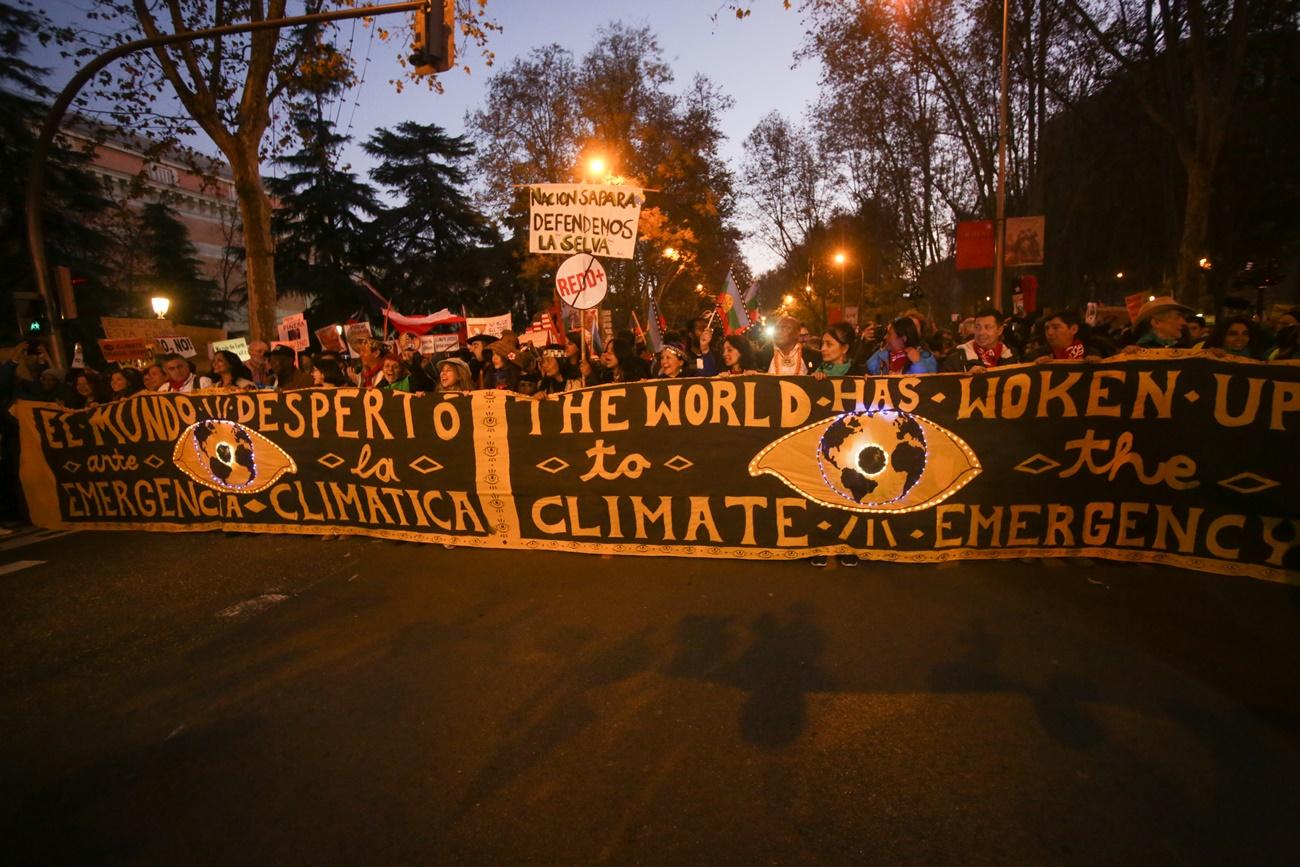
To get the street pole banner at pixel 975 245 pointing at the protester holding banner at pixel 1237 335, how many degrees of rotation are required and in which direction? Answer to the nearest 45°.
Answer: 0° — it already faces them

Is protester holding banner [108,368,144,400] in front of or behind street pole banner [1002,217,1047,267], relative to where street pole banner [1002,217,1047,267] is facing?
in front

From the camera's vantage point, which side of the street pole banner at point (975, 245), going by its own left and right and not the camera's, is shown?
front

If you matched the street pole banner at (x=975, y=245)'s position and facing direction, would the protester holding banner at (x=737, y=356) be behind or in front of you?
in front

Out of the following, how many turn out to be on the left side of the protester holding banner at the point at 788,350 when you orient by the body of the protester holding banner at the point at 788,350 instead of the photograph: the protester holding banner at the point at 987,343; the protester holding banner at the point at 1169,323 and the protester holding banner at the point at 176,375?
2

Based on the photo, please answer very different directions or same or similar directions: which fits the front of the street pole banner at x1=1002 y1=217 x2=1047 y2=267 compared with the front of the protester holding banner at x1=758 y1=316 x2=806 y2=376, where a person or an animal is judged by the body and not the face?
same or similar directions

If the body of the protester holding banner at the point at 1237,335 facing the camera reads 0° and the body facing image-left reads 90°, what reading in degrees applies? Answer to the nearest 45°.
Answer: approximately 0°

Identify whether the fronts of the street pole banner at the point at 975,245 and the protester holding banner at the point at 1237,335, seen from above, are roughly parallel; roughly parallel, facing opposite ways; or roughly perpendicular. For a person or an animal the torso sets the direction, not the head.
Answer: roughly parallel

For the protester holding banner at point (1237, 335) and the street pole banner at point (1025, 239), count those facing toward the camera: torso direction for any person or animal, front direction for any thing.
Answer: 2

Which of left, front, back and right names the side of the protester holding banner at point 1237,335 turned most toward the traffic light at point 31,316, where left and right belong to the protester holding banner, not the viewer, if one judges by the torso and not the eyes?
right

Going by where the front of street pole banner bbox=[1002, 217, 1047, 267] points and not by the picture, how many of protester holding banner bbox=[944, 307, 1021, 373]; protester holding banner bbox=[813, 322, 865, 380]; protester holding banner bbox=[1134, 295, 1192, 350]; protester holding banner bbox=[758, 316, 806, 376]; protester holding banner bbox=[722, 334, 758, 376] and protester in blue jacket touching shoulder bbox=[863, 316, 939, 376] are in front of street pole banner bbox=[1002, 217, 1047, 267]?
6

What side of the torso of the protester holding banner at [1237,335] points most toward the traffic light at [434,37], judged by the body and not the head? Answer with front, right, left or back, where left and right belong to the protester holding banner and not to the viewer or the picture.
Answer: right

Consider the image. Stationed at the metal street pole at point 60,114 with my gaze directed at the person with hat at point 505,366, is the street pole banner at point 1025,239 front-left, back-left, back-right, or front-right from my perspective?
front-left

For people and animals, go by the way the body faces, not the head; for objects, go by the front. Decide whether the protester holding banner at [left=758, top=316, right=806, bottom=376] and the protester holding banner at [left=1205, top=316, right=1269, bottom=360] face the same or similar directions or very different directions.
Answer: same or similar directions

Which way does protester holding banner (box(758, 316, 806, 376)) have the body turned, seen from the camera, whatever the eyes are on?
toward the camera
